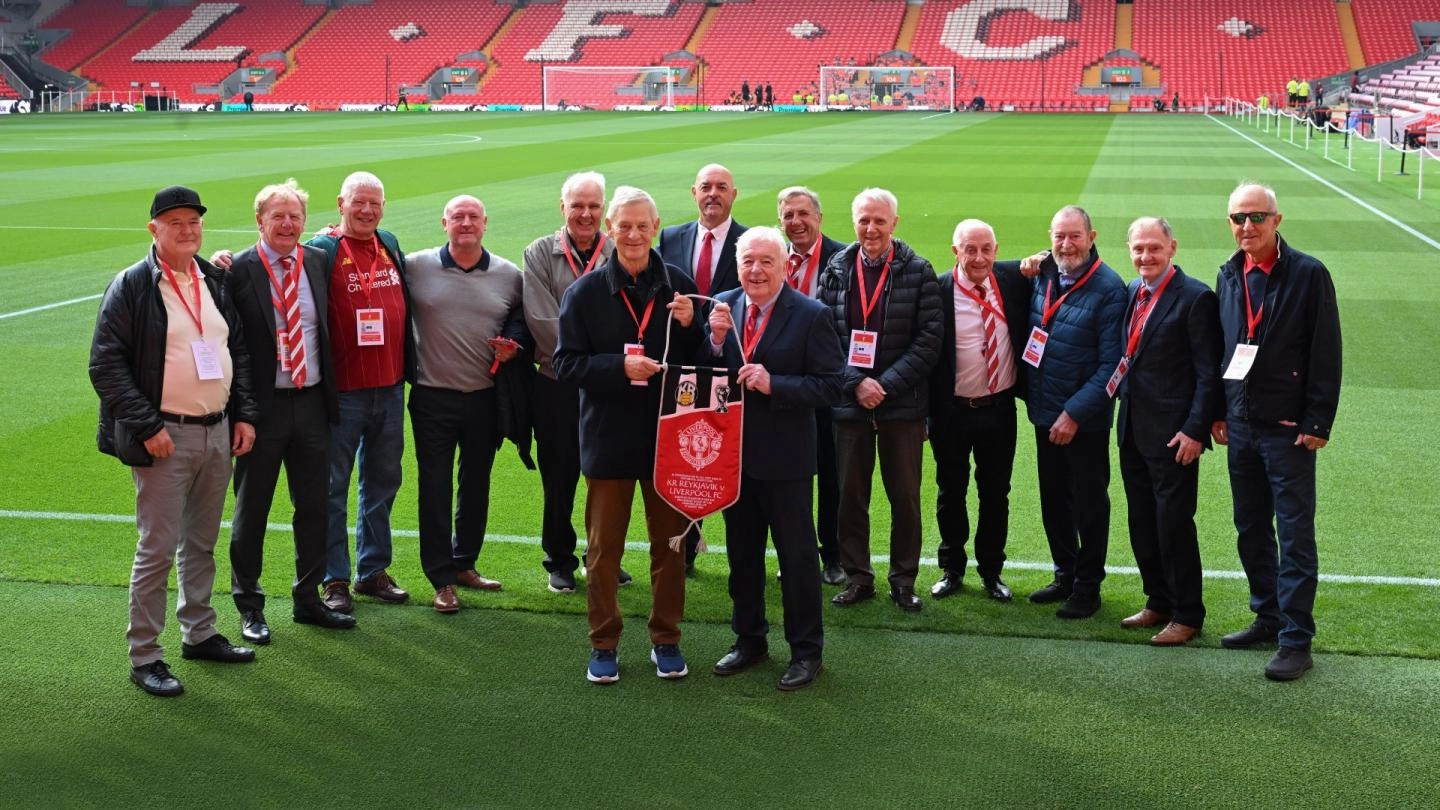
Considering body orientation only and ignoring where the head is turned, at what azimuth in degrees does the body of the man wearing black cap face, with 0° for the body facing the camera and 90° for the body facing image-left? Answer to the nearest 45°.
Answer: approximately 315°
